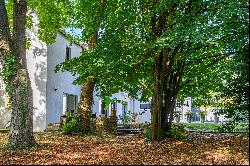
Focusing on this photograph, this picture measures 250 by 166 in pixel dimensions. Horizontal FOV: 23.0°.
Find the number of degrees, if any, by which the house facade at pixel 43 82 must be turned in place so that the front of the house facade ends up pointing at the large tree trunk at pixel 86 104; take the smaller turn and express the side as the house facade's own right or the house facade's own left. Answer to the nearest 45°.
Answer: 0° — it already faces it

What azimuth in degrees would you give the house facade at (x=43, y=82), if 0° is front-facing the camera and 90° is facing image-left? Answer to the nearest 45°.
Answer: approximately 315°

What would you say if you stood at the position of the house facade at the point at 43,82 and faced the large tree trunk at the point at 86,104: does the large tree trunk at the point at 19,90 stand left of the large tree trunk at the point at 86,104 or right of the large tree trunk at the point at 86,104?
right

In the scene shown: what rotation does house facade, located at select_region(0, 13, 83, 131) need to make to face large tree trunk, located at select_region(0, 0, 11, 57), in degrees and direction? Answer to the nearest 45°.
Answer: approximately 45° to its right

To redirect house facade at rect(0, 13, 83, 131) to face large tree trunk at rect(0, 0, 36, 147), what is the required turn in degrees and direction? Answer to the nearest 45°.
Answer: approximately 45° to its right
